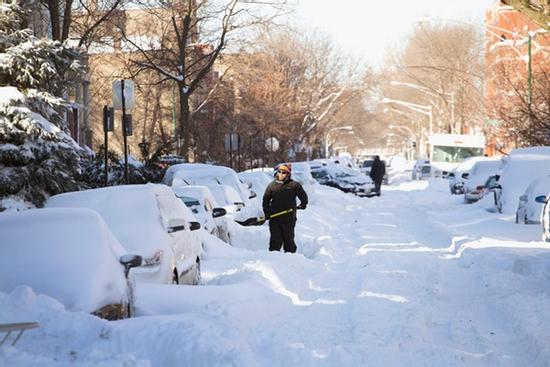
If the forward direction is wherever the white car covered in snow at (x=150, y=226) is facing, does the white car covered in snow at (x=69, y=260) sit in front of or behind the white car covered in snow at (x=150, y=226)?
in front

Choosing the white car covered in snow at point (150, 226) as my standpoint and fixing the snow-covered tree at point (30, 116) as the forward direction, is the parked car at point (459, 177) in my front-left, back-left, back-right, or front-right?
front-right

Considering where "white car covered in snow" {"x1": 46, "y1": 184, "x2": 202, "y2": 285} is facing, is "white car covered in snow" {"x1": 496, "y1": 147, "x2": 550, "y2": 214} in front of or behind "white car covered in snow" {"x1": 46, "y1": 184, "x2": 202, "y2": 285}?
behind

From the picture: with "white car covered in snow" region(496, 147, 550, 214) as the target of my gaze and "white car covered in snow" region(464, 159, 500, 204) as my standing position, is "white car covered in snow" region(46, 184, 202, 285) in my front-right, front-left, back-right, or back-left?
front-right

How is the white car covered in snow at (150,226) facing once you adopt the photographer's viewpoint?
facing the viewer and to the left of the viewer

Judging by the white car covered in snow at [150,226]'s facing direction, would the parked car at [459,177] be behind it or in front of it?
behind

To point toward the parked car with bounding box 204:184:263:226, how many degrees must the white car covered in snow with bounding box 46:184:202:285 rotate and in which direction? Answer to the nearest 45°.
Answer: approximately 135° to its right

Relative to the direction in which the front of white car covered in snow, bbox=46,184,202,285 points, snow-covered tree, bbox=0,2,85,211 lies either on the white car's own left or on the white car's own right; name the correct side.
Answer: on the white car's own right

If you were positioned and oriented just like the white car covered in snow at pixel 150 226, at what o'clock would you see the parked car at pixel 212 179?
The parked car is roughly at 5 o'clock from the white car covered in snow.

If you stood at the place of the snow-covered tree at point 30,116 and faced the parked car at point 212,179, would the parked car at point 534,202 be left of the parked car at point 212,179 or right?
right

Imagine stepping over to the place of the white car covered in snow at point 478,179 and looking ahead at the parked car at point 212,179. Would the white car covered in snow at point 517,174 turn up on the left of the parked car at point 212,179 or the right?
left
